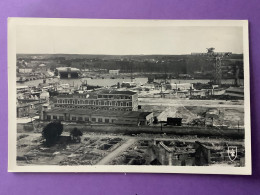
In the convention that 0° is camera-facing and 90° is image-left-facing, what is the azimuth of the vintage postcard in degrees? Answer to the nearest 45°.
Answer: approximately 0°
